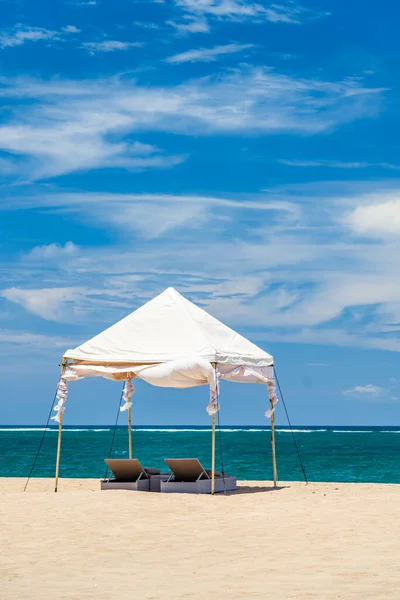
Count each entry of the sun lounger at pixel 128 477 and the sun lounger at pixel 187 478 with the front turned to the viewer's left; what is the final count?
0
